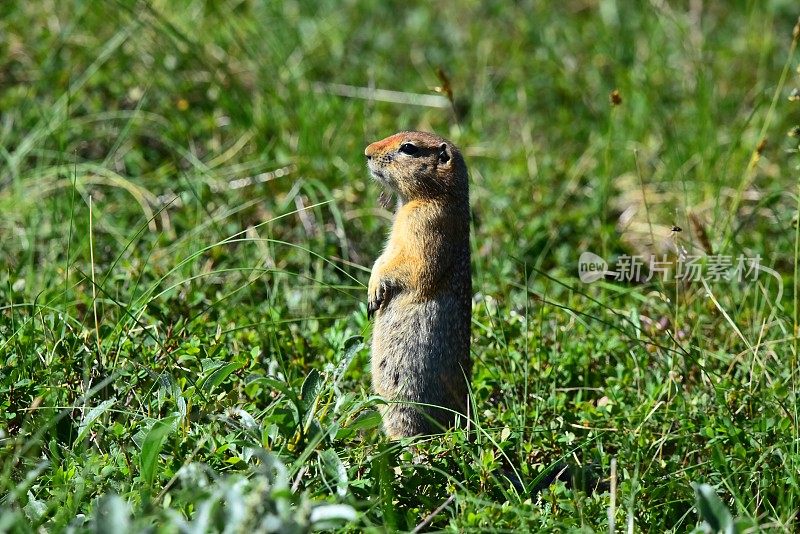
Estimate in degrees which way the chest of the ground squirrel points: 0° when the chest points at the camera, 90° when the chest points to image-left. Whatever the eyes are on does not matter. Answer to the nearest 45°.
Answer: approximately 90°
